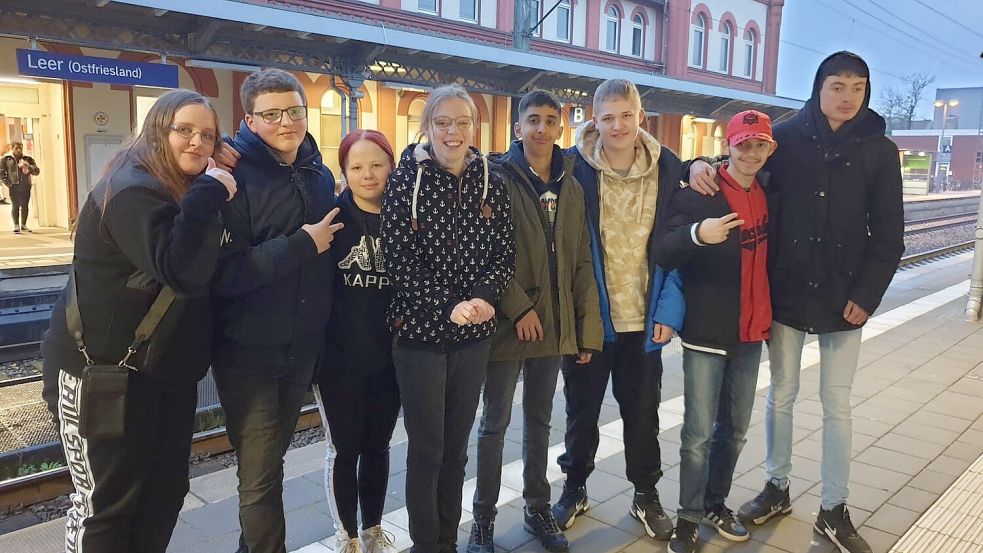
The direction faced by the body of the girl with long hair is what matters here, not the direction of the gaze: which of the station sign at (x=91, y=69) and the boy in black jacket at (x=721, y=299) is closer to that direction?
the boy in black jacket

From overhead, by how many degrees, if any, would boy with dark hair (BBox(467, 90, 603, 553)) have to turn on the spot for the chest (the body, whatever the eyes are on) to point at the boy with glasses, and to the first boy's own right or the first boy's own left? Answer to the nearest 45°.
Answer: approximately 45° to the first boy's own right

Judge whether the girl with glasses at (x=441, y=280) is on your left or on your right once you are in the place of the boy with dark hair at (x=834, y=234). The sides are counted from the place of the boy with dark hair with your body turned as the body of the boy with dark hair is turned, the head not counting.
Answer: on your right

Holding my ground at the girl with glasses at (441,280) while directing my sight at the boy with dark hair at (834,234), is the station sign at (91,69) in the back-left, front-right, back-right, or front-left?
back-left

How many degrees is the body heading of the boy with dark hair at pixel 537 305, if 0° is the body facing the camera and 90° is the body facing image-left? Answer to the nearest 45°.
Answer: approximately 0°

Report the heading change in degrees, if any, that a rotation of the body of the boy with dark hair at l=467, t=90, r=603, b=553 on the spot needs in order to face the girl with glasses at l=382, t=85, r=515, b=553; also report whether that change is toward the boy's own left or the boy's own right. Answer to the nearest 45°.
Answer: approximately 45° to the boy's own right

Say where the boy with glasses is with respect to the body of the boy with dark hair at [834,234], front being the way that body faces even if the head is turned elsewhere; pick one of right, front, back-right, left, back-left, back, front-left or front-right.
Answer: front-right

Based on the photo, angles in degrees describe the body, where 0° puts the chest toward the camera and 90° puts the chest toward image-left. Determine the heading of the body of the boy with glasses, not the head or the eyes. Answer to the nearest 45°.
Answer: approximately 315°

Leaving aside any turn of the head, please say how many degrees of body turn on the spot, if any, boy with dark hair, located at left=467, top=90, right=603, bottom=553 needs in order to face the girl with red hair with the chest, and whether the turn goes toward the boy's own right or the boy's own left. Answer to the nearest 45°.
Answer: approximately 45° to the boy's own right
